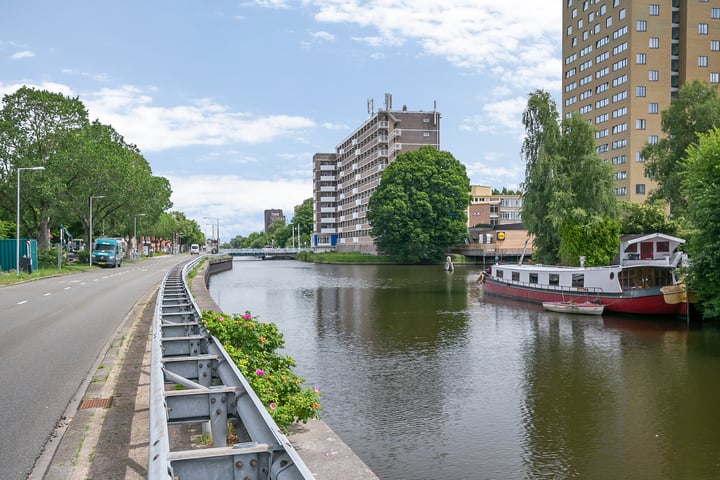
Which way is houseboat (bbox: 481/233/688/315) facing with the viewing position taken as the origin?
facing away from the viewer and to the left of the viewer

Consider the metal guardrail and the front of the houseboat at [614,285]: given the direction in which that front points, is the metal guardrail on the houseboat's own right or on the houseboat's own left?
on the houseboat's own left

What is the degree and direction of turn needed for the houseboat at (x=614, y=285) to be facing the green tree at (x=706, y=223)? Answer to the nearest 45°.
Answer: approximately 180°

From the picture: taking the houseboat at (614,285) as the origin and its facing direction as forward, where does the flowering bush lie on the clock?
The flowering bush is roughly at 8 o'clock from the houseboat.
